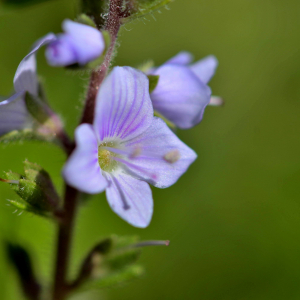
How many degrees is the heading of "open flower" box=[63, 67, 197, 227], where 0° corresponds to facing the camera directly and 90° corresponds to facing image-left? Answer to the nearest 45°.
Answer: approximately 315°
